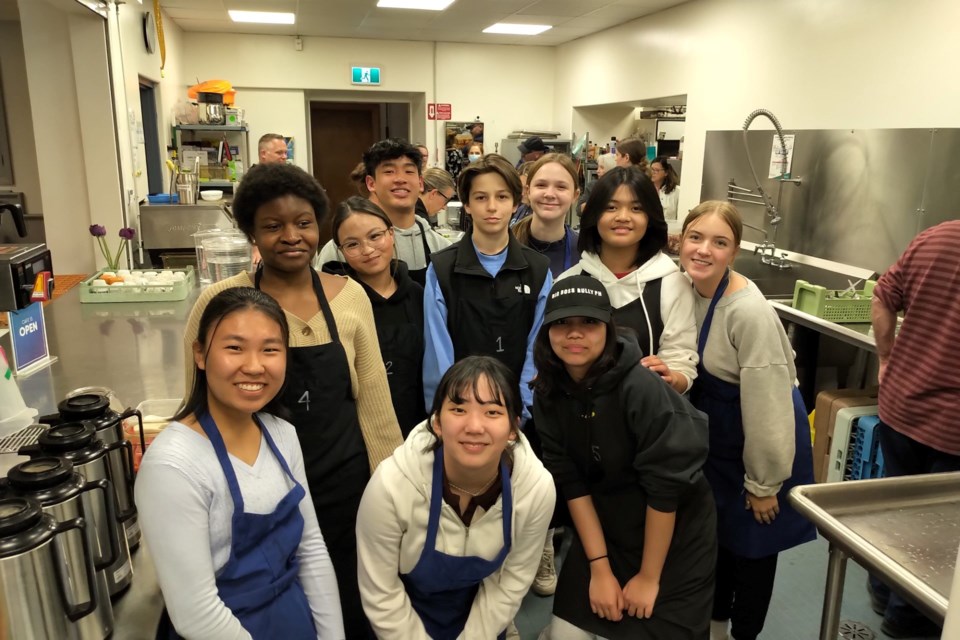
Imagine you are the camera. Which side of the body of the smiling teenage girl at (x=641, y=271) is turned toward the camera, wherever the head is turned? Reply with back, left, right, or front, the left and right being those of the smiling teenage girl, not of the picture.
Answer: front

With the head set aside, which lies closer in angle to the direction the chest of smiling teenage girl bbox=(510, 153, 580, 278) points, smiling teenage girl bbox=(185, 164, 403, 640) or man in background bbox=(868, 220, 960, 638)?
the smiling teenage girl

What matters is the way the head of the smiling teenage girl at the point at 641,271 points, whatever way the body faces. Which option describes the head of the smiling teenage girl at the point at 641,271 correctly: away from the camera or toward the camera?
toward the camera

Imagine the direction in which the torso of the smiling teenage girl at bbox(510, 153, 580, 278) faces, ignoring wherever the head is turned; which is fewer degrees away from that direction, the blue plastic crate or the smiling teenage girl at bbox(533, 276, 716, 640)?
the smiling teenage girl

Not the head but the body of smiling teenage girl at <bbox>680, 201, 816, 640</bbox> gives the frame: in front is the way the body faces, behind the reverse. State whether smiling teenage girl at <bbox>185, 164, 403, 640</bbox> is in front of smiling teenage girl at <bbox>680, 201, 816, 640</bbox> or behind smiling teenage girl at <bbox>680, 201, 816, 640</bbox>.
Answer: in front

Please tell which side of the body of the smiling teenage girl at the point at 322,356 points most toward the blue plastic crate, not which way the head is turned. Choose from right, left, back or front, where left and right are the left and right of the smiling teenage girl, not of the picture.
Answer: left

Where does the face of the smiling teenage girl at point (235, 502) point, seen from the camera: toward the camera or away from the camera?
toward the camera

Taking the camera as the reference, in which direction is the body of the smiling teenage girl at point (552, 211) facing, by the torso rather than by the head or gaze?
toward the camera

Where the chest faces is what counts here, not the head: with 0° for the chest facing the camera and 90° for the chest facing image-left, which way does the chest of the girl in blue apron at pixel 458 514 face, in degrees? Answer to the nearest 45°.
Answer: approximately 0°

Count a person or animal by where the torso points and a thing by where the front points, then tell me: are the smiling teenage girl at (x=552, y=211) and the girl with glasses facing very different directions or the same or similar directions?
same or similar directions

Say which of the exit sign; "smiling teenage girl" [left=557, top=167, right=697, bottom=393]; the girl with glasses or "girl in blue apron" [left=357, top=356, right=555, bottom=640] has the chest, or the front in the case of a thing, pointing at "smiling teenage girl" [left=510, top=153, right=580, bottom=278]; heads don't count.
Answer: the exit sign

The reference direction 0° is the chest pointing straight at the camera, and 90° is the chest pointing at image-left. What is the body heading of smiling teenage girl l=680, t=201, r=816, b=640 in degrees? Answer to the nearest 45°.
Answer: approximately 45°

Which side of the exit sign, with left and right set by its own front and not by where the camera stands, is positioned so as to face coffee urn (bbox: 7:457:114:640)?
front

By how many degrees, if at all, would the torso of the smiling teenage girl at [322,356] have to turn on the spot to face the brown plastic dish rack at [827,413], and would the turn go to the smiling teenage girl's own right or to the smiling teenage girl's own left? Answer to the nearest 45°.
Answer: approximately 90° to the smiling teenage girl's own left
